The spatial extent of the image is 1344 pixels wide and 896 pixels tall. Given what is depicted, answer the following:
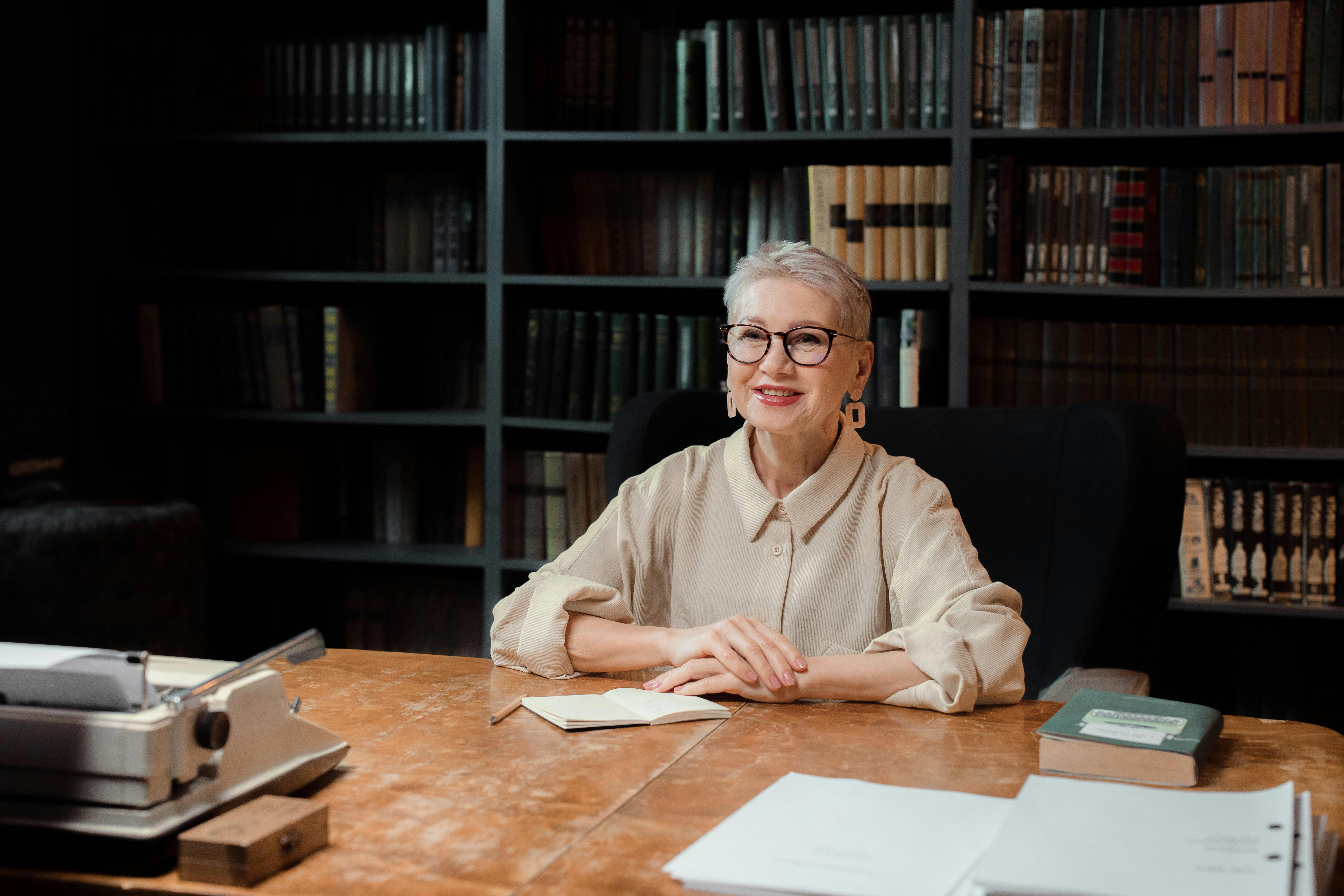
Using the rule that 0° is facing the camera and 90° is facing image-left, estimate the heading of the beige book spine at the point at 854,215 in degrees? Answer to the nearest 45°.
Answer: approximately 0°

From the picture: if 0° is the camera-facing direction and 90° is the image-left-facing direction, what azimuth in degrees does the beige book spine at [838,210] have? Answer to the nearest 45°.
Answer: approximately 0°

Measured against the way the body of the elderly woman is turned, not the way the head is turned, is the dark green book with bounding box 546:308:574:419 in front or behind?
behind
